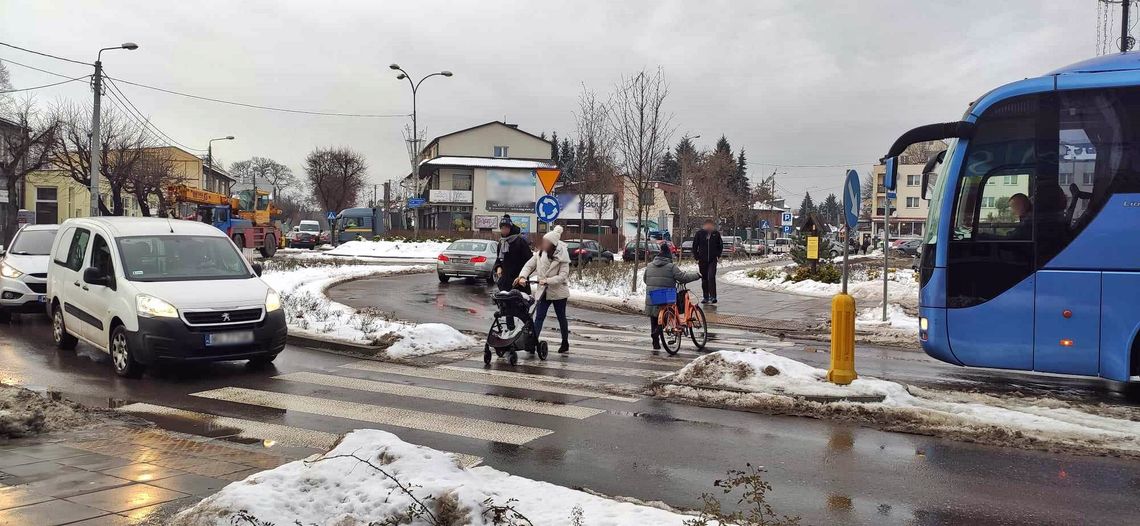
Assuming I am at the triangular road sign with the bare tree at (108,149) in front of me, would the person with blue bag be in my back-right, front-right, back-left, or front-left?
back-left

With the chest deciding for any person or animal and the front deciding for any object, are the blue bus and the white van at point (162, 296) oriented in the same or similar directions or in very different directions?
very different directions

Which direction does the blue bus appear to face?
to the viewer's left

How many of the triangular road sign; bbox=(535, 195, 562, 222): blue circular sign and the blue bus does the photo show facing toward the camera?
2

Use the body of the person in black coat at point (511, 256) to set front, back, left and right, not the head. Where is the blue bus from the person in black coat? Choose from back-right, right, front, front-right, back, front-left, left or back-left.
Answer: left

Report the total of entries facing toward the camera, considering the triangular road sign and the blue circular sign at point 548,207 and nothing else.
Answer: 2

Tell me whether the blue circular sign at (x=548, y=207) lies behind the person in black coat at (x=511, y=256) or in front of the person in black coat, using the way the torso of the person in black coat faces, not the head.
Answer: behind

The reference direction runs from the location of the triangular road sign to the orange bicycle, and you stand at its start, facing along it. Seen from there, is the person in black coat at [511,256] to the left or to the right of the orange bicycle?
right

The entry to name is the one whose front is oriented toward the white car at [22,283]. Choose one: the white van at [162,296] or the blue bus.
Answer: the blue bus

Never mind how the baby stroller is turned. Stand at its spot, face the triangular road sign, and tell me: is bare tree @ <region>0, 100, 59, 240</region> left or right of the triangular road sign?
left

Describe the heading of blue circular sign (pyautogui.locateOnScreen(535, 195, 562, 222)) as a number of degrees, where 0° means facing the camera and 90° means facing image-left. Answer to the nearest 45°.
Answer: approximately 0°
